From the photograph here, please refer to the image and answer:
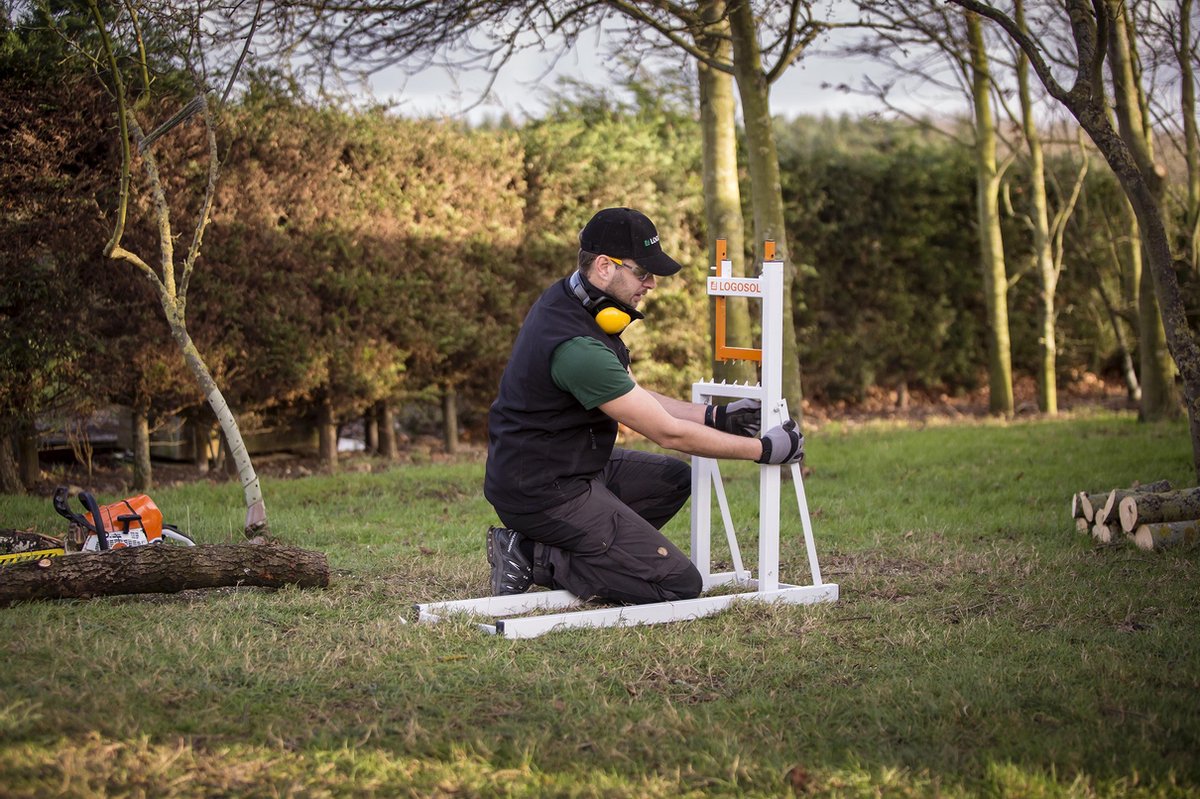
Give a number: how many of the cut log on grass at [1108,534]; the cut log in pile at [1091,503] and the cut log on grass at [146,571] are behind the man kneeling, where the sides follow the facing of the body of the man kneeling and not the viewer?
1

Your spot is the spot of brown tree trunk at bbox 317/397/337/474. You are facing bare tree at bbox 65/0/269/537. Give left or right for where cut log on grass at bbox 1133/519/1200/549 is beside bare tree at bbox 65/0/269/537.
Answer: left

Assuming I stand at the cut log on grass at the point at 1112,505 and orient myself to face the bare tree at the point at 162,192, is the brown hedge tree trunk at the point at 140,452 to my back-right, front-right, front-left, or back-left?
front-right

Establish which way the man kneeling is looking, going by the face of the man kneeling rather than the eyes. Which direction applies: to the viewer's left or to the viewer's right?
to the viewer's right

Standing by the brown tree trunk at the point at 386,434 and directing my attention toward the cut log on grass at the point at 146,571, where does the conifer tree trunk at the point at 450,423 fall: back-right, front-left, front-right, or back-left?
back-left

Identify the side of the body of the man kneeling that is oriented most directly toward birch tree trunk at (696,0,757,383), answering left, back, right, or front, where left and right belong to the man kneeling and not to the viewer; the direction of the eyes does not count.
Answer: left

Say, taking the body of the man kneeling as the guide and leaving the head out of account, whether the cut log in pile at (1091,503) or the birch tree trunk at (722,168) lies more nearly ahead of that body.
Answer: the cut log in pile

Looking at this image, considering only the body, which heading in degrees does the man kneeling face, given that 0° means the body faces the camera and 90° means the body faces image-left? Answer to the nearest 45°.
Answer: approximately 270°
